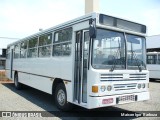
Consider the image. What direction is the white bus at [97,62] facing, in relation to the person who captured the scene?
facing the viewer and to the right of the viewer

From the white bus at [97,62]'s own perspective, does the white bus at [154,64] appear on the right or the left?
on its left
